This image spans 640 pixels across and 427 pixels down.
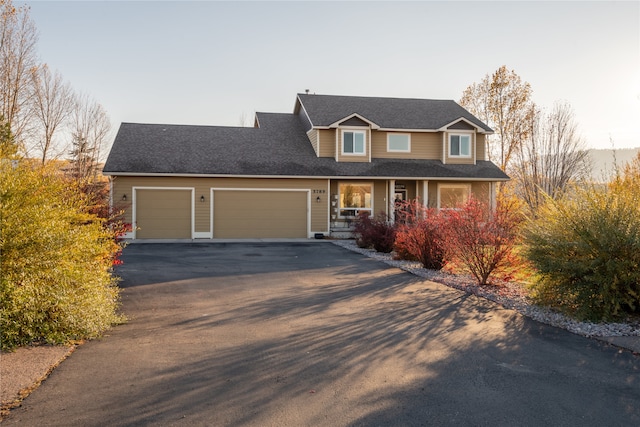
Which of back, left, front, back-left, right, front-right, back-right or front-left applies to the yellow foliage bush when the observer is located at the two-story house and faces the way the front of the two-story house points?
front

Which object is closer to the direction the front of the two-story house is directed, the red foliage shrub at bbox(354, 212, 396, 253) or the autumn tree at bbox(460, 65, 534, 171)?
the red foliage shrub

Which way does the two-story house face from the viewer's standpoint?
toward the camera

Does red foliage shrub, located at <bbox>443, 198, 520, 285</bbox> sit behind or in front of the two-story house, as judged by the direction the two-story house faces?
in front

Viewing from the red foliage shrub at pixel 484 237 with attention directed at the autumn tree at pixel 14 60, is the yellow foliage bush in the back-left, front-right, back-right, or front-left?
front-left

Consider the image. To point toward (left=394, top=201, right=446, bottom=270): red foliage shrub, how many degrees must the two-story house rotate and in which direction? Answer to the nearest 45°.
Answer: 0° — it already faces it

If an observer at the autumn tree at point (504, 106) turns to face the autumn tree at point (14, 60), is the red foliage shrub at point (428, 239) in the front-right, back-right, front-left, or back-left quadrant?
front-left

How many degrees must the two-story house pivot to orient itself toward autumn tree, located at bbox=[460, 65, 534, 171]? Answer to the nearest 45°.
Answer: approximately 135° to its left

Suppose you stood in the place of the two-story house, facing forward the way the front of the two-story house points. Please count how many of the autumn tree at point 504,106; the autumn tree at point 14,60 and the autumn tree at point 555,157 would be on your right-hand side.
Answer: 1

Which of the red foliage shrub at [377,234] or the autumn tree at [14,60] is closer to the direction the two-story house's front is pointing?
the red foliage shrub

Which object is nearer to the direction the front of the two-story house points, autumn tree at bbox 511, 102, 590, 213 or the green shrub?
the green shrub

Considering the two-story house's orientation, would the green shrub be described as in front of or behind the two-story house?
in front

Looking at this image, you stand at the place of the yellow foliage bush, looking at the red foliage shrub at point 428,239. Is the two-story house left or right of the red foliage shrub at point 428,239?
left

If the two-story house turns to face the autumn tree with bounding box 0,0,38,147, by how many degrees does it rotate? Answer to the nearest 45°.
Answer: approximately 90° to its right

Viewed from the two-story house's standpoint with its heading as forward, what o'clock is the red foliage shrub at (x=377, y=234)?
The red foliage shrub is roughly at 11 o'clock from the two-story house.
